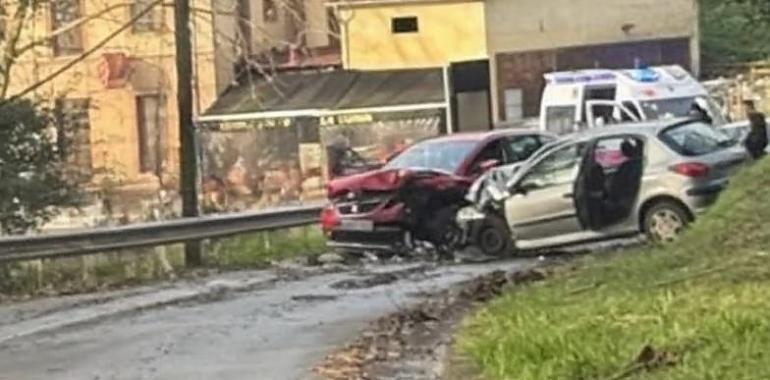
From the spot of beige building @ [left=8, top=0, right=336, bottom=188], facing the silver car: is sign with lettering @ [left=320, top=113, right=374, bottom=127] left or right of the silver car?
left

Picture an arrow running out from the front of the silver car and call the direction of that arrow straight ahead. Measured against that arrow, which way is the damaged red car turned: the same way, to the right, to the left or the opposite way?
to the left

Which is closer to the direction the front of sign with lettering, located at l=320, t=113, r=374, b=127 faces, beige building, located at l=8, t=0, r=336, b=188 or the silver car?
the silver car

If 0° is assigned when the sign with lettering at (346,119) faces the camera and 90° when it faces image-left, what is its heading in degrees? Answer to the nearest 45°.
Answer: approximately 0°

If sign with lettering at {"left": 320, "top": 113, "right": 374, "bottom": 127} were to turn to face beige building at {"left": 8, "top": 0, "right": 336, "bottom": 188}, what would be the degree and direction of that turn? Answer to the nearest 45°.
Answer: approximately 135° to its right

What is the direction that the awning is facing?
toward the camera

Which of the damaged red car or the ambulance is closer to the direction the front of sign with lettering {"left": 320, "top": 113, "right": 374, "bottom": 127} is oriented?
the damaged red car

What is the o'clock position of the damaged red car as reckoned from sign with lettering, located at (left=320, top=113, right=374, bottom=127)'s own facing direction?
The damaged red car is roughly at 12 o'clock from the sign with lettering.

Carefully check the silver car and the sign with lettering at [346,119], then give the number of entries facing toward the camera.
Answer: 1

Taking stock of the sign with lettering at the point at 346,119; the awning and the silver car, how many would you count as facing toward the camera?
2

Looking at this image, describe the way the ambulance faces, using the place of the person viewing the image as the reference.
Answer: facing the viewer and to the right of the viewer

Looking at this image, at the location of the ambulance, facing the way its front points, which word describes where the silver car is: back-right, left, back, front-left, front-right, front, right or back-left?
front-right

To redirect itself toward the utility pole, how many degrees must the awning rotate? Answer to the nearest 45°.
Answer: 0° — it already faces it
